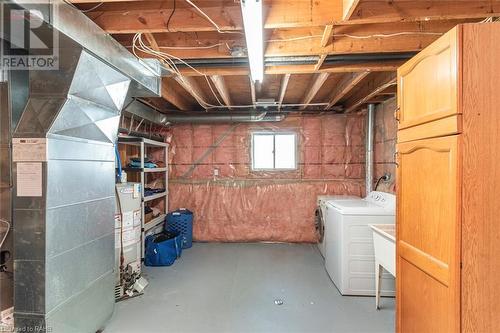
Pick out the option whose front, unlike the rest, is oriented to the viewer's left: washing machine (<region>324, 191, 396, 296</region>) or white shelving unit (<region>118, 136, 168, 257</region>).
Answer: the washing machine

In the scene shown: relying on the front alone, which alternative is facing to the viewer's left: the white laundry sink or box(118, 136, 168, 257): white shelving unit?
the white laundry sink

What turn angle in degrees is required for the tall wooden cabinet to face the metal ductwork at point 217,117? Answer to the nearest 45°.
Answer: approximately 90° to its right

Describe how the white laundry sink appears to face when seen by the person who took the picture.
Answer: facing to the left of the viewer

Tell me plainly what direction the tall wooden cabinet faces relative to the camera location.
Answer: facing the viewer and to the left of the viewer

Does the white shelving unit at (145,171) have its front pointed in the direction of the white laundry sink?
yes

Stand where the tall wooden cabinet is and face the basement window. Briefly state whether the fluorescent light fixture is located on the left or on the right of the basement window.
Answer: left

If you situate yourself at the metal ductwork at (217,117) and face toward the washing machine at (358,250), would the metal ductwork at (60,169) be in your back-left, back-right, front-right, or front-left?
front-right

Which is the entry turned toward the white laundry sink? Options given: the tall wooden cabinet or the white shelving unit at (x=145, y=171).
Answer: the white shelving unit

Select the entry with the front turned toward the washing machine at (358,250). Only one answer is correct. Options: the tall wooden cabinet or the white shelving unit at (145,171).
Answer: the white shelving unit

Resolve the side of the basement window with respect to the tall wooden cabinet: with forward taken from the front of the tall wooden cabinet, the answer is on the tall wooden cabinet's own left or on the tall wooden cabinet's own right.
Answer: on the tall wooden cabinet's own right

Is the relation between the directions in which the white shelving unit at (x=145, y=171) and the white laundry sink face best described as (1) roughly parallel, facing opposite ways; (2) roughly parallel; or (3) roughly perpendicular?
roughly parallel, facing opposite ways

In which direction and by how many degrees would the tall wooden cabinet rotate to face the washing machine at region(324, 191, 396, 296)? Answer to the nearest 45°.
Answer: approximately 90° to its right

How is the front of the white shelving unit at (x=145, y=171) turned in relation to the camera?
facing the viewer and to the right of the viewer

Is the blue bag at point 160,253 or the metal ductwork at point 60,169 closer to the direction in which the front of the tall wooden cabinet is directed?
the metal ductwork
